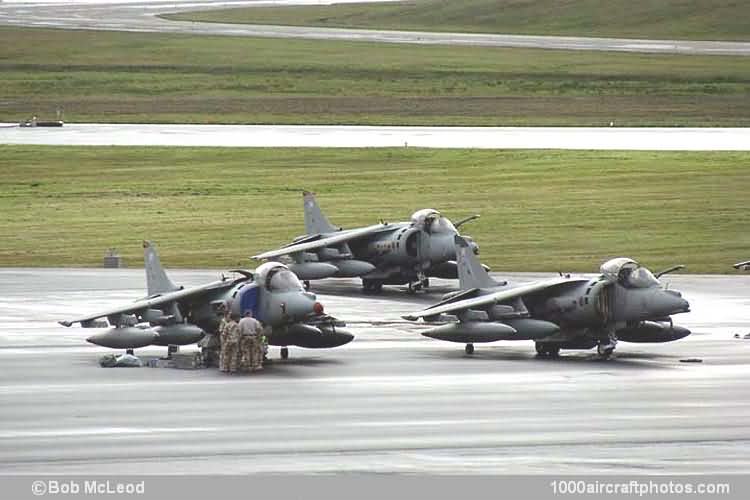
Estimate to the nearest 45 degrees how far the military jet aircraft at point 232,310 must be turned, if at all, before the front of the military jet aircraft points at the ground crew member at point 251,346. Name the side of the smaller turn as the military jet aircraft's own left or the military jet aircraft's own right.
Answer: approximately 45° to the military jet aircraft's own right

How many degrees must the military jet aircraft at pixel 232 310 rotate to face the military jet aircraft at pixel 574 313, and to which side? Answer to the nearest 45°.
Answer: approximately 45° to its left

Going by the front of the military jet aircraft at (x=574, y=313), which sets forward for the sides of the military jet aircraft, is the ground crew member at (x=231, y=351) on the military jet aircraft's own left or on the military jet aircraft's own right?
on the military jet aircraft's own right

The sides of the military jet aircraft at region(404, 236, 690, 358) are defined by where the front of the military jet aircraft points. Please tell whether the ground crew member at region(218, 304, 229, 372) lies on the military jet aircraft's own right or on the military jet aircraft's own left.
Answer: on the military jet aircraft's own right

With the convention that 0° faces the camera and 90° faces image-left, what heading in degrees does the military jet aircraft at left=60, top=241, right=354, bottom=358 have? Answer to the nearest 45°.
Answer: approximately 315°

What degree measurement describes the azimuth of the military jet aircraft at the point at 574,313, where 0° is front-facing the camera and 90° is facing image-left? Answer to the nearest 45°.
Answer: approximately 315°
